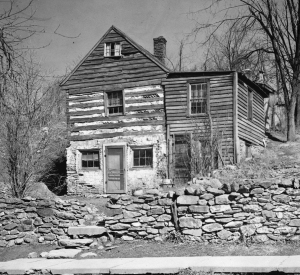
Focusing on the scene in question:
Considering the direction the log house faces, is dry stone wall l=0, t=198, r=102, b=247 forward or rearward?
forward

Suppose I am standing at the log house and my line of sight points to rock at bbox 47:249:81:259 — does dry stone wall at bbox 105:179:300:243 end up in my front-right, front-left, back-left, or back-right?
front-left

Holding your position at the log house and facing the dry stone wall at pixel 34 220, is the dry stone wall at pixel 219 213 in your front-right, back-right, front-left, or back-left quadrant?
front-left

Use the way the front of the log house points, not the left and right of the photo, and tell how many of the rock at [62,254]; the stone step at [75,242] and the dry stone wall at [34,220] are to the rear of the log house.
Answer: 0

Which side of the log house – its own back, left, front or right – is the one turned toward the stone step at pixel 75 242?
front

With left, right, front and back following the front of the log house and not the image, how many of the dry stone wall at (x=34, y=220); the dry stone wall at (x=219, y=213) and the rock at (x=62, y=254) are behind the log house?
0

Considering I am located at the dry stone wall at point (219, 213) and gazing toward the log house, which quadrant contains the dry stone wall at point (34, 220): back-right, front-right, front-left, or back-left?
front-left

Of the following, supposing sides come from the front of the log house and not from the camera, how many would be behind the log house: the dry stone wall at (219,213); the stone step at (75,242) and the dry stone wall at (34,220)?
0

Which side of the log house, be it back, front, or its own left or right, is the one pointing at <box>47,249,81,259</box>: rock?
front

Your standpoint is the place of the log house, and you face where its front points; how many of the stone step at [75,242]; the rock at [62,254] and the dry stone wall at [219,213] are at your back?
0

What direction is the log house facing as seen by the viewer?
toward the camera

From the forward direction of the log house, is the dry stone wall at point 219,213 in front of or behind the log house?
in front
